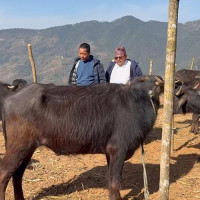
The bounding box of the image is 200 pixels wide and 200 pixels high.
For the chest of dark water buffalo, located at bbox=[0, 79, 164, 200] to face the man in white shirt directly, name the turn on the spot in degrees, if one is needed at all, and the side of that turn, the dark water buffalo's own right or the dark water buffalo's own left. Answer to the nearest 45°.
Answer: approximately 45° to the dark water buffalo's own left

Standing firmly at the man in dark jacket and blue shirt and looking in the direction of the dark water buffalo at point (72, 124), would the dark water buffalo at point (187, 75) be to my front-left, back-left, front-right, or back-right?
back-left

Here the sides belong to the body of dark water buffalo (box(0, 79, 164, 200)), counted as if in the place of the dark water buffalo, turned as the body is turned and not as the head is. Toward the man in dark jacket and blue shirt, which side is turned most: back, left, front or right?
left

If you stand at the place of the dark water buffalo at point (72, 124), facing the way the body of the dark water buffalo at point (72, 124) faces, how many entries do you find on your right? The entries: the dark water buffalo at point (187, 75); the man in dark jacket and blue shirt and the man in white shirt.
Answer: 0

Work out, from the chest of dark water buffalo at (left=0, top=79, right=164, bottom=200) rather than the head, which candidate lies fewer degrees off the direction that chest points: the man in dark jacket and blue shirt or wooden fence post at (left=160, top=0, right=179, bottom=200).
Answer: the wooden fence post

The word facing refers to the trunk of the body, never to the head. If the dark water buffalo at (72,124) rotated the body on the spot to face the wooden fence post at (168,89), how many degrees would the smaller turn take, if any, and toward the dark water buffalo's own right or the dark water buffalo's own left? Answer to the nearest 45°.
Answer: approximately 45° to the dark water buffalo's own right

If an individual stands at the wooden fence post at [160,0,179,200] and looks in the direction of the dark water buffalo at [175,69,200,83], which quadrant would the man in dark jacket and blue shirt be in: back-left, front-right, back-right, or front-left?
front-left

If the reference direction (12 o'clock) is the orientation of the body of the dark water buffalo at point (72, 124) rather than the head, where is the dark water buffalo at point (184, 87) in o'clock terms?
the dark water buffalo at point (184, 87) is roughly at 10 o'clock from the dark water buffalo at point (72, 124).

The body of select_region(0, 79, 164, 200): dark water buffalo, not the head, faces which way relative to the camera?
to the viewer's right

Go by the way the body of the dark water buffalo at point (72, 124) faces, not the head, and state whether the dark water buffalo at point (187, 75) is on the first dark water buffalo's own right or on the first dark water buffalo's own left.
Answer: on the first dark water buffalo's own left
